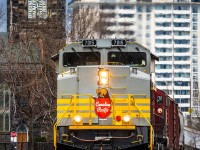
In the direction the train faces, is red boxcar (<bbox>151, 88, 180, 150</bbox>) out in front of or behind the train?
behind

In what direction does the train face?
toward the camera

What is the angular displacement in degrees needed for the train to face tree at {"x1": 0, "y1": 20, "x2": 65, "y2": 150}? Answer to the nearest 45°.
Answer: approximately 180°
